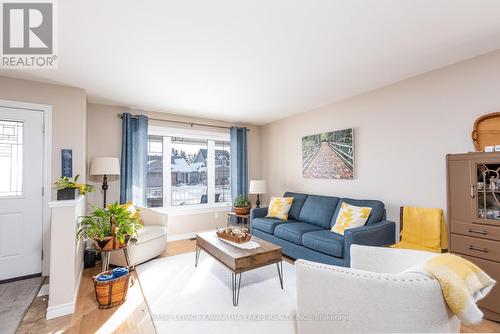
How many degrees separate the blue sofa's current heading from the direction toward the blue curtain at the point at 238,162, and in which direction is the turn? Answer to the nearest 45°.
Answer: approximately 90° to its right

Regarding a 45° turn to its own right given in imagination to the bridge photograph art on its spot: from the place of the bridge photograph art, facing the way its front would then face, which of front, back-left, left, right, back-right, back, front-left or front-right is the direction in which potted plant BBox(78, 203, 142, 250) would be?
front-left

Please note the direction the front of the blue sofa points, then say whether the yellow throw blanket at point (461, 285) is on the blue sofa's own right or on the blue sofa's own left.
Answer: on the blue sofa's own left

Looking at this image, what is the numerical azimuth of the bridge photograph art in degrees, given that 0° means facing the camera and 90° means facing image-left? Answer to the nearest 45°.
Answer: approximately 45°

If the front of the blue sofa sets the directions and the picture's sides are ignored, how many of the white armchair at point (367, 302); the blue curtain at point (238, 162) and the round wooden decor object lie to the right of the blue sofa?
1

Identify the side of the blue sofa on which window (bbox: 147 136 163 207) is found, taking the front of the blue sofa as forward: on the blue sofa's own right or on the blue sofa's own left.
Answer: on the blue sofa's own right

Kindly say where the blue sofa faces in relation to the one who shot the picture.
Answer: facing the viewer and to the left of the viewer

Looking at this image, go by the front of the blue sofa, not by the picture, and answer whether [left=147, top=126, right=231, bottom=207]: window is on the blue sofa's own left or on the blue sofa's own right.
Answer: on the blue sofa's own right

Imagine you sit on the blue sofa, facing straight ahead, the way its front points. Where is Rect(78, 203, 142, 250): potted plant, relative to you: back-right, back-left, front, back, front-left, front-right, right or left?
front

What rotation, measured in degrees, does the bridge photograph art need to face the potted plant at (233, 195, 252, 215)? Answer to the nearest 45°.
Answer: approximately 45° to its right

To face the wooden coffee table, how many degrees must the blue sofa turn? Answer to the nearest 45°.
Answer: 0° — it already faces it

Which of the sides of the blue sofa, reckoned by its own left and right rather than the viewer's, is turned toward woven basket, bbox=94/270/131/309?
front

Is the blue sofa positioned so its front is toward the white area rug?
yes

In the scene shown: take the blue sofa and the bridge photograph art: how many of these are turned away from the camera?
0

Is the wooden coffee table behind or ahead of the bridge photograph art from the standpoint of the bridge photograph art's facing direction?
ahead

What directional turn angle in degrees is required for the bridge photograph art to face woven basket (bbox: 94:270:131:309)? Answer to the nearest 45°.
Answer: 0° — it already faces it

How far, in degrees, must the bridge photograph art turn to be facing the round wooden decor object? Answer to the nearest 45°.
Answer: approximately 90° to its left
